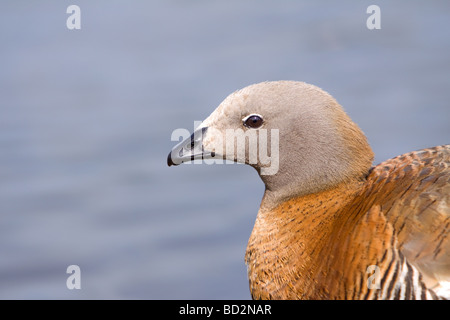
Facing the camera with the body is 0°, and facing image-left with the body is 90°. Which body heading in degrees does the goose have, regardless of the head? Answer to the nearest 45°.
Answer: approximately 90°
